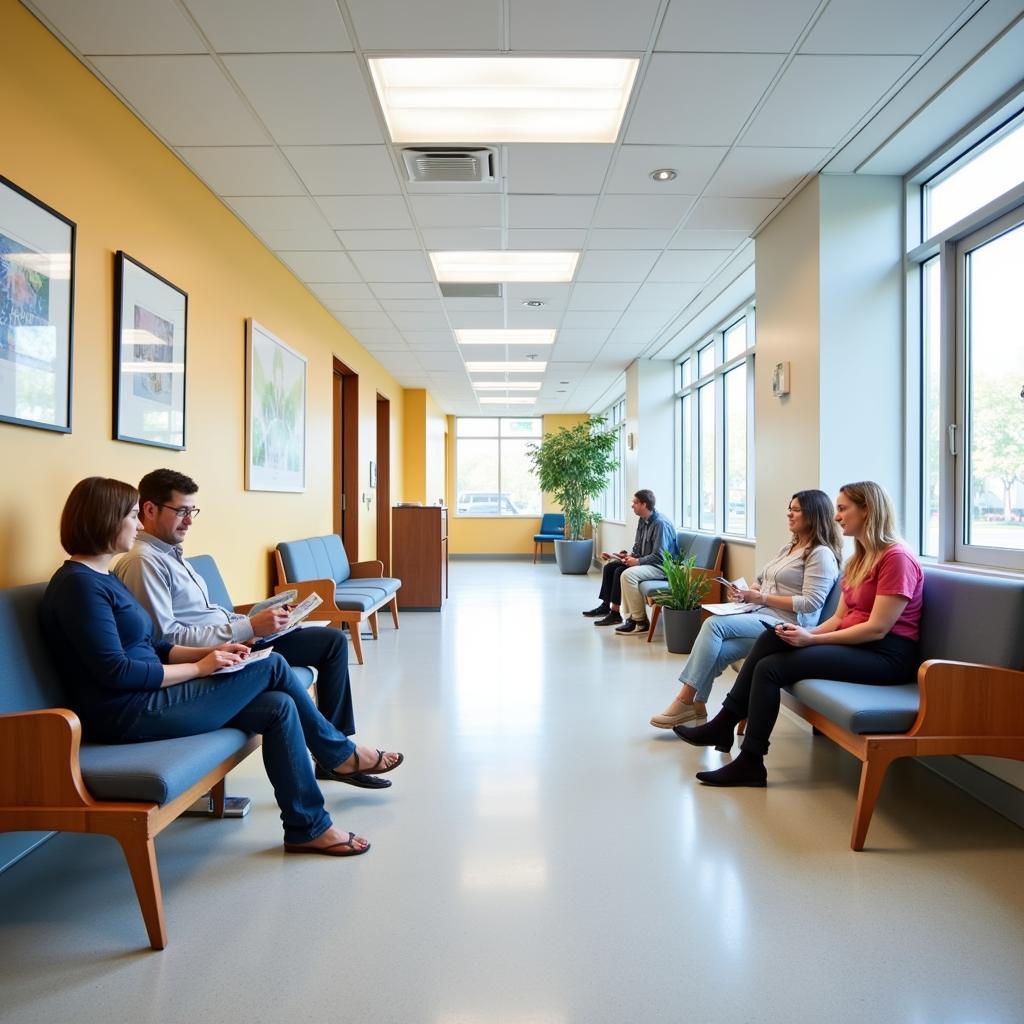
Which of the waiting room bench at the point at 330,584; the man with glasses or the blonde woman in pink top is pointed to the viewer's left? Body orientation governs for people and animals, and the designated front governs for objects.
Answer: the blonde woman in pink top

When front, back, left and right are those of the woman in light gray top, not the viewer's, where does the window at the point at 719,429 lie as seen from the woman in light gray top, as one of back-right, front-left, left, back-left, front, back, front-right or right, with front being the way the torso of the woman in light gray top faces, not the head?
right

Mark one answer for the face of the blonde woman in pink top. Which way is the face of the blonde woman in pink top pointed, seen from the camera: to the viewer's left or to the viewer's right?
to the viewer's left

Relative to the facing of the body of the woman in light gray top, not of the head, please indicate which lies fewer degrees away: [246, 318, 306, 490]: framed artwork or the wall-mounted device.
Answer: the framed artwork

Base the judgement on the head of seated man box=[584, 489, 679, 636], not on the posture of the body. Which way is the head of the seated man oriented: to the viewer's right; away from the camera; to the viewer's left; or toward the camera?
to the viewer's left

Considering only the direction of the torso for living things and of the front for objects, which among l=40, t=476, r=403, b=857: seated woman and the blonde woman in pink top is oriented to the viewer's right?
the seated woman

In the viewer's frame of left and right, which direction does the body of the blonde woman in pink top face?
facing to the left of the viewer

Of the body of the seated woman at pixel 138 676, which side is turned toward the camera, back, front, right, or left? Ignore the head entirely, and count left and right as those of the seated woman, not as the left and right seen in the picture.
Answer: right

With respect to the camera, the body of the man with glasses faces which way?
to the viewer's right

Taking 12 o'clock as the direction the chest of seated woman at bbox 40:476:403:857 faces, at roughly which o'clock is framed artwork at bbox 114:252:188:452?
The framed artwork is roughly at 9 o'clock from the seated woman.

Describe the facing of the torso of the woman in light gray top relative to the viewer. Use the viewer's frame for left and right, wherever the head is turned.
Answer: facing to the left of the viewer

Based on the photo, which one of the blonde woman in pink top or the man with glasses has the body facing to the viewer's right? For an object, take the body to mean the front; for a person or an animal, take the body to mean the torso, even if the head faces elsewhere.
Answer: the man with glasses
